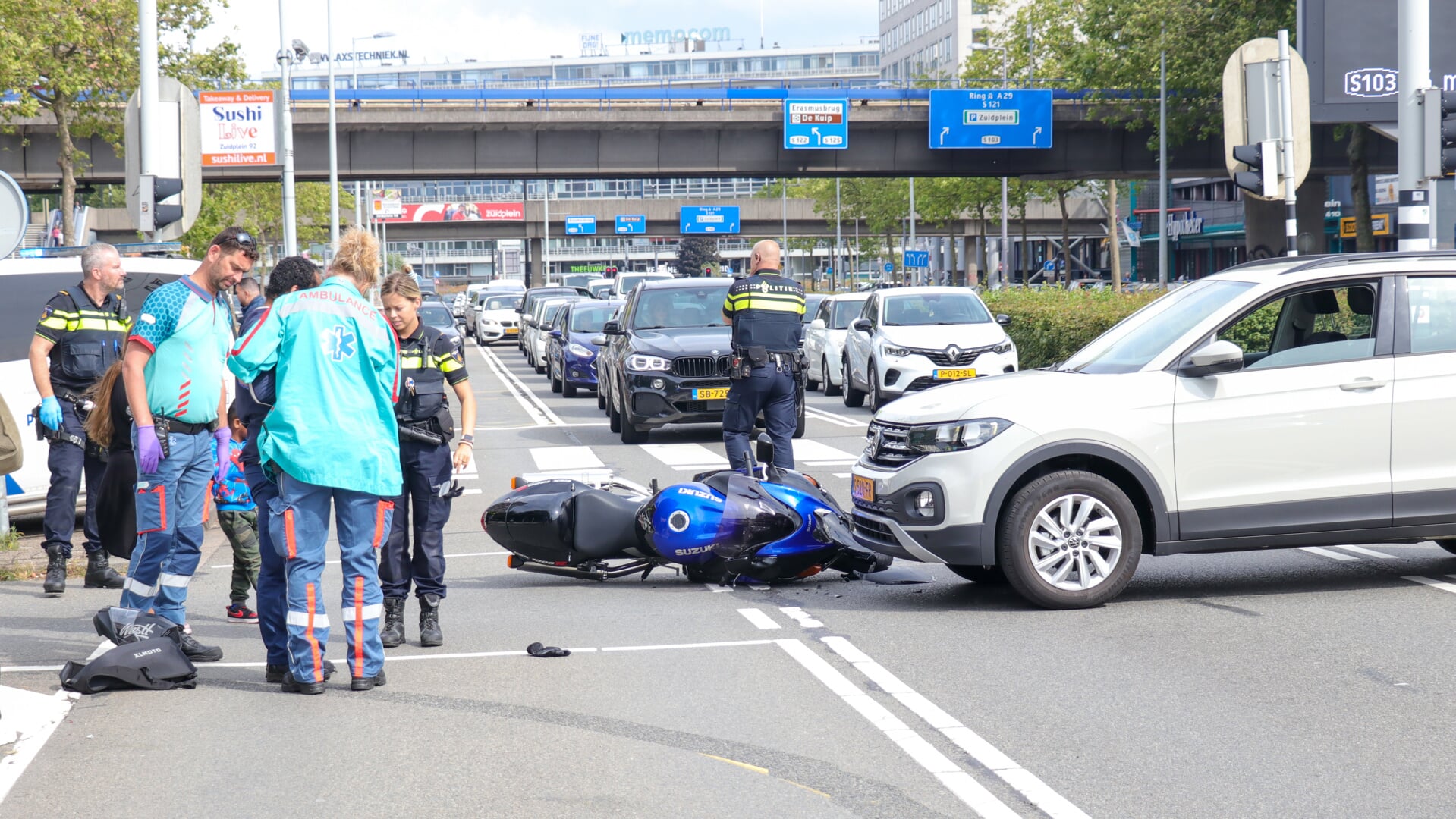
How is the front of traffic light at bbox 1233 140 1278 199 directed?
to the viewer's left

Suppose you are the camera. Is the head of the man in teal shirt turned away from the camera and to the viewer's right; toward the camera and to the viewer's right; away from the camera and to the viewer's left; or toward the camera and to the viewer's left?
toward the camera and to the viewer's right

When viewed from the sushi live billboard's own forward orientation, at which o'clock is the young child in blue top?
The young child in blue top is roughly at 12 o'clock from the sushi live billboard.

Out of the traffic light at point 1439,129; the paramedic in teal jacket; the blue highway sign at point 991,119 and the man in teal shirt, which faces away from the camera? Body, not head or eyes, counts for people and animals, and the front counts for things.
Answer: the paramedic in teal jacket

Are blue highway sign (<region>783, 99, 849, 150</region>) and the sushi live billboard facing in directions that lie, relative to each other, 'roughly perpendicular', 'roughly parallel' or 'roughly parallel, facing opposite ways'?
roughly parallel

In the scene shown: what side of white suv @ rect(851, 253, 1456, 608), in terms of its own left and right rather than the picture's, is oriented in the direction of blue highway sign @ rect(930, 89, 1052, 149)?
right

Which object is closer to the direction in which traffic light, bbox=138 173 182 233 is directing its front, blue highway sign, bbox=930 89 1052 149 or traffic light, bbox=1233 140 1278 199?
the traffic light

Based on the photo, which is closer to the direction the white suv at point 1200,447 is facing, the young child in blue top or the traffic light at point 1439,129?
the young child in blue top

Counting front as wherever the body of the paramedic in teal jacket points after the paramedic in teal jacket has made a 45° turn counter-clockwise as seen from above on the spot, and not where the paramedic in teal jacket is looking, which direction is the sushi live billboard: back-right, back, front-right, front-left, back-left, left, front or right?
front-right

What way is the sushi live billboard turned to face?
toward the camera

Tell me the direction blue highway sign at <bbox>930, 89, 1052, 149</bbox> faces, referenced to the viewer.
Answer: facing the viewer

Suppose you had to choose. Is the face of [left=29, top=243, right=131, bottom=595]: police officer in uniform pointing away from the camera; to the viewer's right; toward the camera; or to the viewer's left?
to the viewer's right

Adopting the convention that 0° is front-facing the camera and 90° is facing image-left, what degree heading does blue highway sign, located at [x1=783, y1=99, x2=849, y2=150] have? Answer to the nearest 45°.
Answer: approximately 0°

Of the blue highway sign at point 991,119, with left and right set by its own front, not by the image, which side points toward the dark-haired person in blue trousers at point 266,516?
front

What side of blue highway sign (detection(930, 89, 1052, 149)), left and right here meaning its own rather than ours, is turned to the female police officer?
front

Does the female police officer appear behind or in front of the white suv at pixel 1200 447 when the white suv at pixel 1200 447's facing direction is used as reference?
in front

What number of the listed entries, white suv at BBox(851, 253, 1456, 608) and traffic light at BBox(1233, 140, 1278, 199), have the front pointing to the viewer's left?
2
